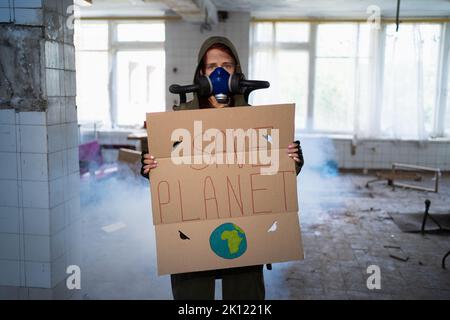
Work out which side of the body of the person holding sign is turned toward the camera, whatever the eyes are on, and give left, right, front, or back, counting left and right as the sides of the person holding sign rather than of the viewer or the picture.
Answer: front

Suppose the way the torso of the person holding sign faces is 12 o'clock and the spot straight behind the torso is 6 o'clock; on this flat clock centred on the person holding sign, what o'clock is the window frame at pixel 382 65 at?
The window frame is roughly at 7 o'clock from the person holding sign.

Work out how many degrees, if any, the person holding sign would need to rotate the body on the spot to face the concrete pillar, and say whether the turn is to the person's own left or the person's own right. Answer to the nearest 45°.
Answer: approximately 135° to the person's own right
